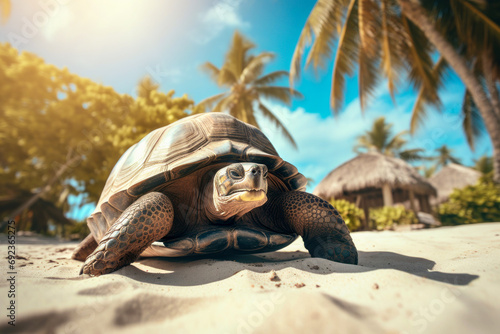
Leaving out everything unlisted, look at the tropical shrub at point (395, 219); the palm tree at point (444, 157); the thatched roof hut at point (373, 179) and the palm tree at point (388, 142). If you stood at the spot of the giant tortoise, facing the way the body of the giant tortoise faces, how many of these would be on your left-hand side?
4

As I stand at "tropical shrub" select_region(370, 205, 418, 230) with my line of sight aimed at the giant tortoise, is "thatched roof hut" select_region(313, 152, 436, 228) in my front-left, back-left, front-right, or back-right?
back-right

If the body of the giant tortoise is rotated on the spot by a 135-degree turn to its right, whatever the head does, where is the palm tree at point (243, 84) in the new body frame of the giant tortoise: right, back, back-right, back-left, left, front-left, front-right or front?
right

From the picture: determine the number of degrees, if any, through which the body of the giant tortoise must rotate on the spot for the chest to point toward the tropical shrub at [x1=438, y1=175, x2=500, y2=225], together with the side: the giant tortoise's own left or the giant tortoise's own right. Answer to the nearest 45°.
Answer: approximately 90° to the giant tortoise's own left

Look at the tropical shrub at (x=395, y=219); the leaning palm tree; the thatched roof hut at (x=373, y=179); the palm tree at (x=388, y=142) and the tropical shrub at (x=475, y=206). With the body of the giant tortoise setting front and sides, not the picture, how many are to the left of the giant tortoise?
5

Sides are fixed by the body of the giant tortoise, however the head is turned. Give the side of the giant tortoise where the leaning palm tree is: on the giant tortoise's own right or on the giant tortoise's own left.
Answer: on the giant tortoise's own left

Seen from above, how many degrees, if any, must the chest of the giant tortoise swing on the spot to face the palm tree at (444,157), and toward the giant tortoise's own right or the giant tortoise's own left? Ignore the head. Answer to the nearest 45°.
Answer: approximately 90° to the giant tortoise's own left

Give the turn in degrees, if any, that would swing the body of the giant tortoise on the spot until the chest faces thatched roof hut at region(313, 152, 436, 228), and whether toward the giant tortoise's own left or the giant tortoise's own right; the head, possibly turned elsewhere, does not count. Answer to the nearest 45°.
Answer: approximately 90° to the giant tortoise's own left

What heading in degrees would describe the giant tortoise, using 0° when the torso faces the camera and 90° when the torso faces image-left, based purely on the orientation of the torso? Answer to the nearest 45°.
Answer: approximately 315°

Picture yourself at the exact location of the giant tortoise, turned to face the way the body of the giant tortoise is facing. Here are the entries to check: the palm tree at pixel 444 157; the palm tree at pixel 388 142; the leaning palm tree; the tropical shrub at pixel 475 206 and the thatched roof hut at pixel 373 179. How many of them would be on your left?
5
